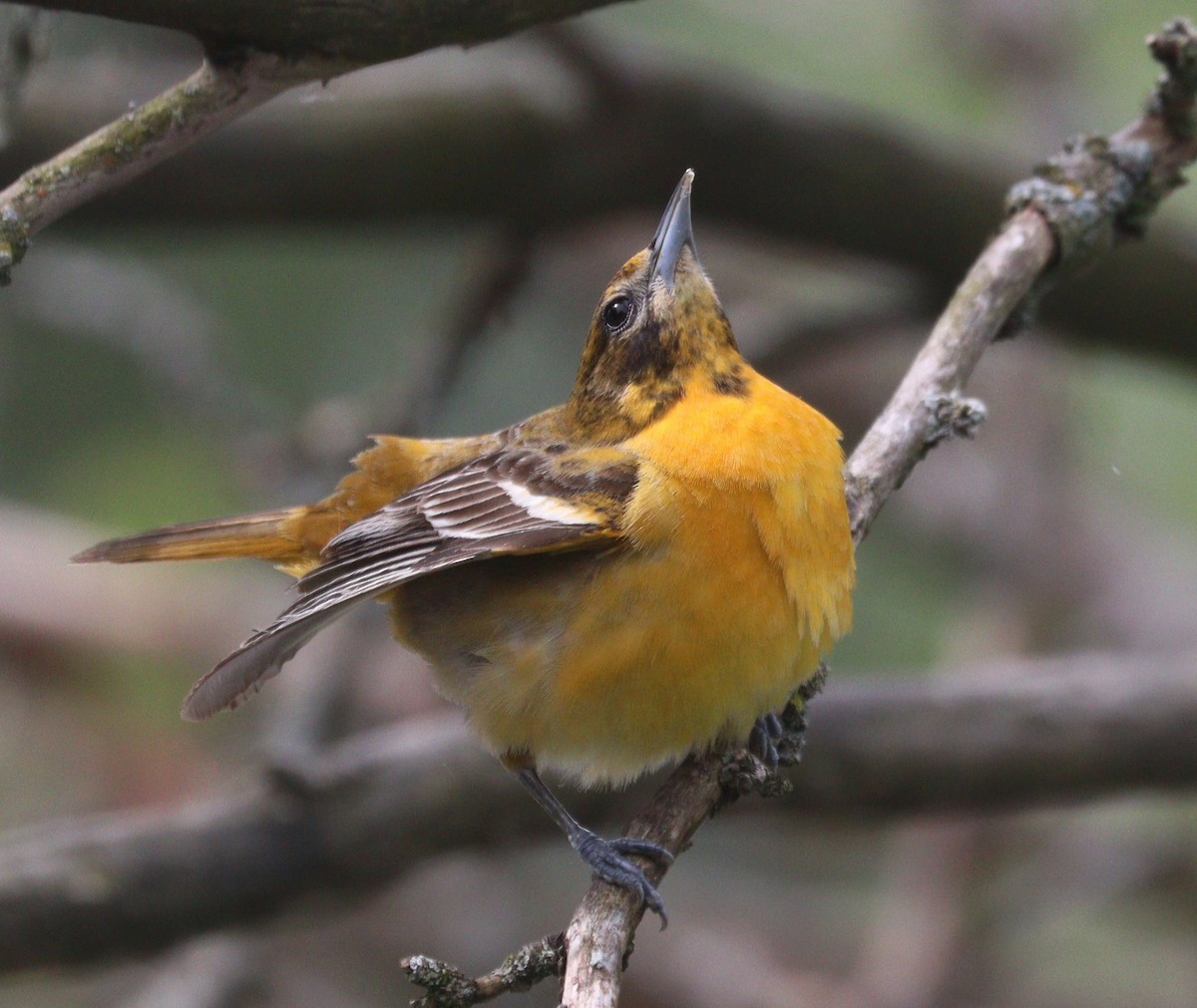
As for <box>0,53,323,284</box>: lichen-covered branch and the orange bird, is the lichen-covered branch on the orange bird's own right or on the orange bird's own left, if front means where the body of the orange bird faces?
on the orange bird's own right

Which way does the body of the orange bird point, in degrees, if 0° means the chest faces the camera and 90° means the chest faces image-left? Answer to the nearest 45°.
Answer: approximately 315°

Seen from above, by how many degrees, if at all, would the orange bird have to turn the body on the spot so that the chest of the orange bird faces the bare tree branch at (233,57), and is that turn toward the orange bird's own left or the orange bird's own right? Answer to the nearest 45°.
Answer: approximately 90° to the orange bird's own right

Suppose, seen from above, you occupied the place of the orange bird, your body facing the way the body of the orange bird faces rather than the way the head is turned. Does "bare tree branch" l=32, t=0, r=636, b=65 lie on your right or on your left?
on your right
